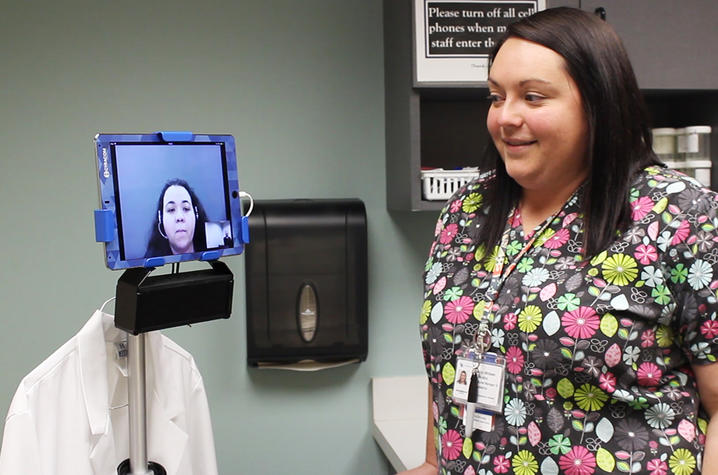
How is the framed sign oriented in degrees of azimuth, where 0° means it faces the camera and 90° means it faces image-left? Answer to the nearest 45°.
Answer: approximately 0°

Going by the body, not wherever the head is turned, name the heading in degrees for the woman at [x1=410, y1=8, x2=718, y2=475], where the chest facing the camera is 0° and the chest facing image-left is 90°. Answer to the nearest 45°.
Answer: approximately 45°

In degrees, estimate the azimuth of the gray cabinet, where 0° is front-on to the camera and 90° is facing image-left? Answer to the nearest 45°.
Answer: approximately 0°

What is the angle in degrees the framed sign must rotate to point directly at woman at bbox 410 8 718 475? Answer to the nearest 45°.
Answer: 0° — it already faces them

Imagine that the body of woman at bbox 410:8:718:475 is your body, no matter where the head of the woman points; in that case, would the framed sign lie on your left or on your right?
on your right

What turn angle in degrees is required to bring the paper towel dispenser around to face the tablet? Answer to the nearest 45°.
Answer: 0° — it already faces it
